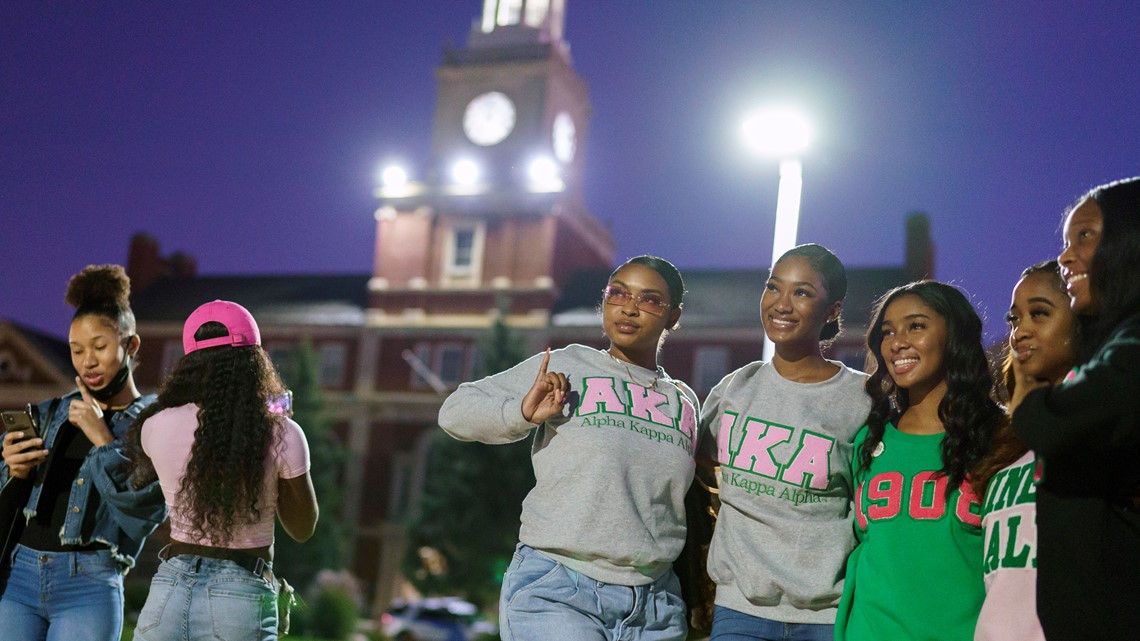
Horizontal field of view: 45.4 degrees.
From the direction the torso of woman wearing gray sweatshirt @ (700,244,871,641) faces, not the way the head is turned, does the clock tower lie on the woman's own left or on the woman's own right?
on the woman's own right

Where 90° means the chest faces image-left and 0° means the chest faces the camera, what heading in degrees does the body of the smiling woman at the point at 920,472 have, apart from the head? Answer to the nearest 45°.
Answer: approximately 45°

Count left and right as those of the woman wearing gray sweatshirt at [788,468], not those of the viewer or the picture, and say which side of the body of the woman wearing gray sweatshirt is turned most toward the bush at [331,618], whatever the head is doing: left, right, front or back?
right

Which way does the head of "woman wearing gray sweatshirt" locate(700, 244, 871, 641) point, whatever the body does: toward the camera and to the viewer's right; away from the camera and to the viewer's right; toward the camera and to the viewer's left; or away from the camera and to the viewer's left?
toward the camera and to the viewer's left

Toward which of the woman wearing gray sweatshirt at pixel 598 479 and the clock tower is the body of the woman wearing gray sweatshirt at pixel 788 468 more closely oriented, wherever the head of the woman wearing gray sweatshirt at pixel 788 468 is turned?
the woman wearing gray sweatshirt

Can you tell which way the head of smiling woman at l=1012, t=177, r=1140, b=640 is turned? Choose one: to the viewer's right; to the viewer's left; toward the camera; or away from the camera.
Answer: to the viewer's left

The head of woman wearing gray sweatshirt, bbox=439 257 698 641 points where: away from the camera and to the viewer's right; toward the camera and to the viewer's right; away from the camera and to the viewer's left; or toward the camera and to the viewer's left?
toward the camera and to the viewer's left
